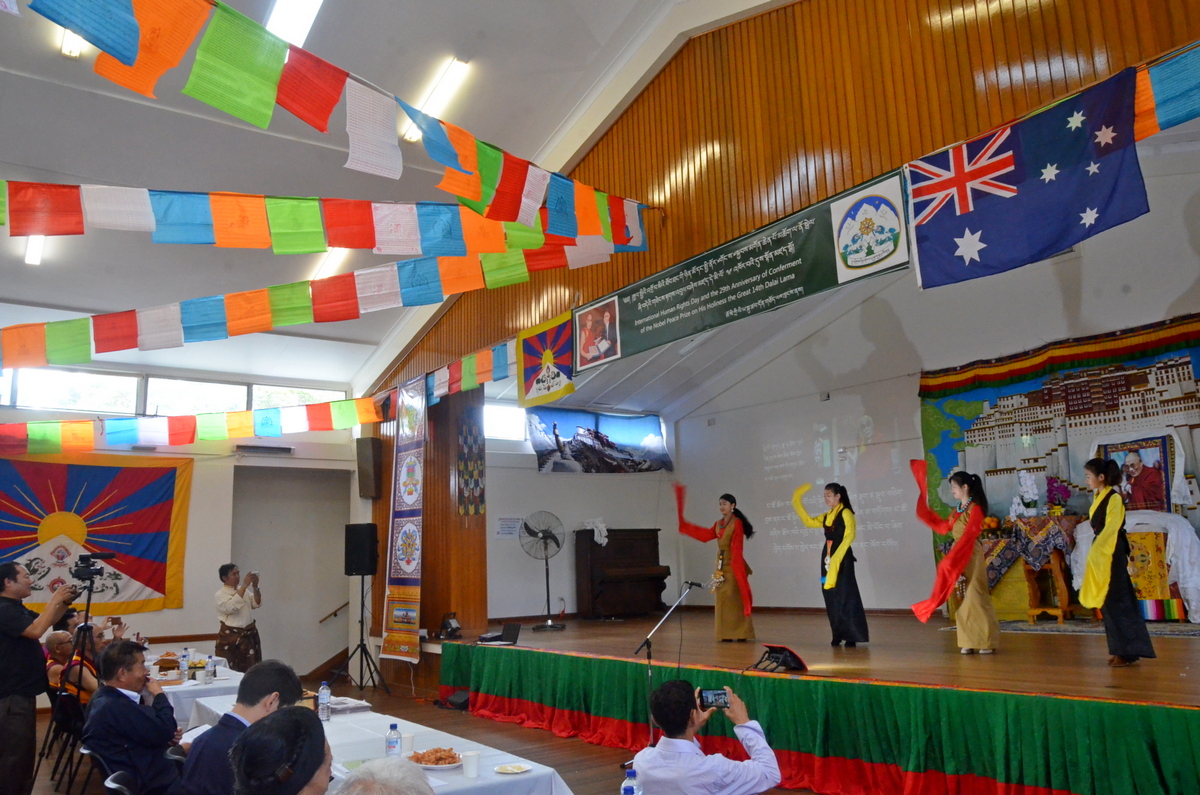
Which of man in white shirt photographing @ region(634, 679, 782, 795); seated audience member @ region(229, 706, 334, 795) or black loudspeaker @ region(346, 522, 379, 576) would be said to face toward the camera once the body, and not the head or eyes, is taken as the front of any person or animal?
the black loudspeaker

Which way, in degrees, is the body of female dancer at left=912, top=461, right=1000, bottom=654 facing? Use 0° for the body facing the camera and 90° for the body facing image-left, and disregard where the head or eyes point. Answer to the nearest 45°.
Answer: approximately 90°

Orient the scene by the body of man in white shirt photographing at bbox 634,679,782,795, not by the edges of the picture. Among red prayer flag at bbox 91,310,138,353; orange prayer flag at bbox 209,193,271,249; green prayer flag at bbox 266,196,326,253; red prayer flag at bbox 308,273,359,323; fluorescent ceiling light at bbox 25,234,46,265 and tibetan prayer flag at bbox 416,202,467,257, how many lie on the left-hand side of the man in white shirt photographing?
6

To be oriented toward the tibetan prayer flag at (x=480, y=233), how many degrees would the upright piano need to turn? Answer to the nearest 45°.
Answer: approximately 45° to its right

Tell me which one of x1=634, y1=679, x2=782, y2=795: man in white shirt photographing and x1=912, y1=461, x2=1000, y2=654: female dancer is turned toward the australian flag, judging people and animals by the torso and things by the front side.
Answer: the man in white shirt photographing

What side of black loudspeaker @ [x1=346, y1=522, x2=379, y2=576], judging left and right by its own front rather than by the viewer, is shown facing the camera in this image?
front

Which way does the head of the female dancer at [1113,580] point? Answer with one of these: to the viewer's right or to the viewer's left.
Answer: to the viewer's left

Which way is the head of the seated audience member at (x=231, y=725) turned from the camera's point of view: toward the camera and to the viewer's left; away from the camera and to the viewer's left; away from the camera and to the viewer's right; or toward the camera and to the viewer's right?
away from the camera and to the viewer's right

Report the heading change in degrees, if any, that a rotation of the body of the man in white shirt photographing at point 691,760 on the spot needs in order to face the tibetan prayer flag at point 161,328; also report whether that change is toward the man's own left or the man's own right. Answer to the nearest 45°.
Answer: approximately 90° to the man's own left

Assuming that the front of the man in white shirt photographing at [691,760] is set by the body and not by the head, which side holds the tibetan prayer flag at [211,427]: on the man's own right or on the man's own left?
on the man's own left

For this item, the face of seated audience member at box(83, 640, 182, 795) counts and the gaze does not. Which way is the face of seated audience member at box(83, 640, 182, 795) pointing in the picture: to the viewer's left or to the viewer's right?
to the viewer's right

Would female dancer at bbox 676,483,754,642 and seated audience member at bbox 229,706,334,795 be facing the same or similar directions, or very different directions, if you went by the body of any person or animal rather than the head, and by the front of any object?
very different directions

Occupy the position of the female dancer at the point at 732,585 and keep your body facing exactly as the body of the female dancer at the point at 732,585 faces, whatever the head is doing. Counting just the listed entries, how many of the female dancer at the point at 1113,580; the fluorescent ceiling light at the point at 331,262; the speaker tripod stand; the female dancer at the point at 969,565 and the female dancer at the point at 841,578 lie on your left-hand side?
3
